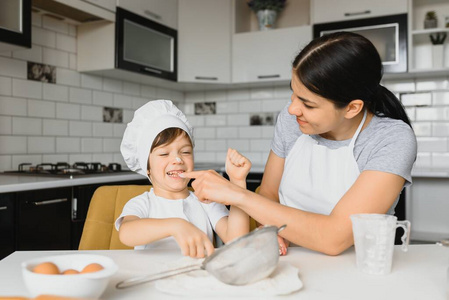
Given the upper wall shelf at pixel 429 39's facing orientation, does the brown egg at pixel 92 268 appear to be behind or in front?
in front

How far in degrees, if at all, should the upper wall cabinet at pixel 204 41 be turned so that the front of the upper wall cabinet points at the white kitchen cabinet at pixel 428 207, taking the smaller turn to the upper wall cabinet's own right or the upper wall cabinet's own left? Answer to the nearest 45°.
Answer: approximately 90° to the upper wall cabinet's own left

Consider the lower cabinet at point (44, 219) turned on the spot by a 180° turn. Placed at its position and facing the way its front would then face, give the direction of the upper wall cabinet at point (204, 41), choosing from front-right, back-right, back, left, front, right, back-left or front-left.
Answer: right

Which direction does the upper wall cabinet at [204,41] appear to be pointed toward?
toward the camera

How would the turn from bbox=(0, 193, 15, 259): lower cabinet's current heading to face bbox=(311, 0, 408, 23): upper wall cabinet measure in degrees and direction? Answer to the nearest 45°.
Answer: approximately 45° to its left

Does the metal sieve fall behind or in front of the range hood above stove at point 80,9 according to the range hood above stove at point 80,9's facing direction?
in front

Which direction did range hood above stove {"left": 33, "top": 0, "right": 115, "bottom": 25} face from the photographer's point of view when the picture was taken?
facing the viewer and to the right of the viewer

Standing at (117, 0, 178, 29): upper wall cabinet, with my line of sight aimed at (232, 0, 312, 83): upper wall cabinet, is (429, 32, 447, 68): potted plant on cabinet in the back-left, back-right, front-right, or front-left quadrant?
front-right

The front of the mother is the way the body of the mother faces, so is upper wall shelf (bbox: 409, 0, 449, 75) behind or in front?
behind

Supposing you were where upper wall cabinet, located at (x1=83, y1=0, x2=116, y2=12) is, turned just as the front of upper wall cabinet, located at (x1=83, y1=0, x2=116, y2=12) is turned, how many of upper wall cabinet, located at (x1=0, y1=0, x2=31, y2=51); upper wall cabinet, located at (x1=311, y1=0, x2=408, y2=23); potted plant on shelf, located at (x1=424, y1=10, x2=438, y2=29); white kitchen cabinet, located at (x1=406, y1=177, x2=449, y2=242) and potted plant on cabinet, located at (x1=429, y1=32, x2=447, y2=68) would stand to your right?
1

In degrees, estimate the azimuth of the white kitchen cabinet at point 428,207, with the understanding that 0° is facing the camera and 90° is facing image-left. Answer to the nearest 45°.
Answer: approximately 0°

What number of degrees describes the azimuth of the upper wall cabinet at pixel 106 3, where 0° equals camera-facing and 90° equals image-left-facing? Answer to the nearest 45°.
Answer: approximately 315°

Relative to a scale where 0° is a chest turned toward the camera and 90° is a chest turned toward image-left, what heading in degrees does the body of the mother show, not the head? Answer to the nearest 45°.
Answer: approximately 45°

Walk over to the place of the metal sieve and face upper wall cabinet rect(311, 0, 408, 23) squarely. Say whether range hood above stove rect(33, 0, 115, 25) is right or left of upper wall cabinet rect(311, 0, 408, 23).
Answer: left

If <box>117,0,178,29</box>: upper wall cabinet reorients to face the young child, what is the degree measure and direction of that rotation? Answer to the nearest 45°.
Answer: approximately 45° to its right

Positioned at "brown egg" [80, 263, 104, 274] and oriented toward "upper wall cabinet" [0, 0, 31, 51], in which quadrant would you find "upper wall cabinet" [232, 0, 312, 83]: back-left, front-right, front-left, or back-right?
front-right

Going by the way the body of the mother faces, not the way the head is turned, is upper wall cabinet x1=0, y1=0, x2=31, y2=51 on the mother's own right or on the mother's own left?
on the mother's own right

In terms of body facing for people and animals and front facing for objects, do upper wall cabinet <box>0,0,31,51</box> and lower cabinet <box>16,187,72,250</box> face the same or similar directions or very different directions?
same or similar directions

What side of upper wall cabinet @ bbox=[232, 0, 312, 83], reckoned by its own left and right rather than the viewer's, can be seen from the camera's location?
front

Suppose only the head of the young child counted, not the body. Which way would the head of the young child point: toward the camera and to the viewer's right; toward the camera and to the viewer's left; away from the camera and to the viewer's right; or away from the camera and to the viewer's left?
toward the camera and to the viewer's right

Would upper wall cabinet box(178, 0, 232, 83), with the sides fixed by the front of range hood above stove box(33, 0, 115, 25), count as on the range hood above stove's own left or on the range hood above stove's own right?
on the range hood above stove's own left
